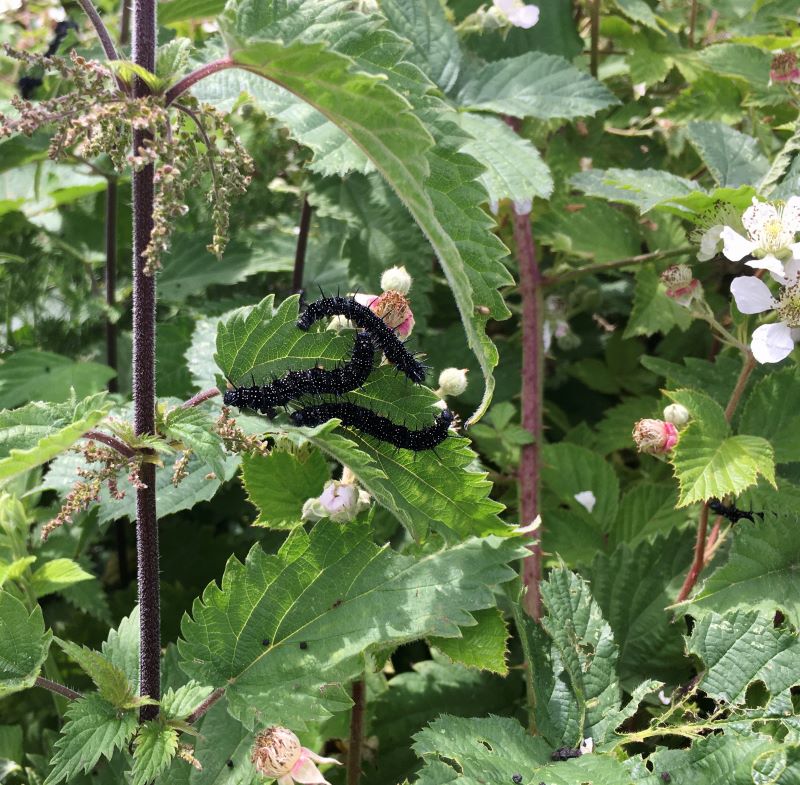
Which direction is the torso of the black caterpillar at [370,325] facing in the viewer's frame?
to the viewer's left
